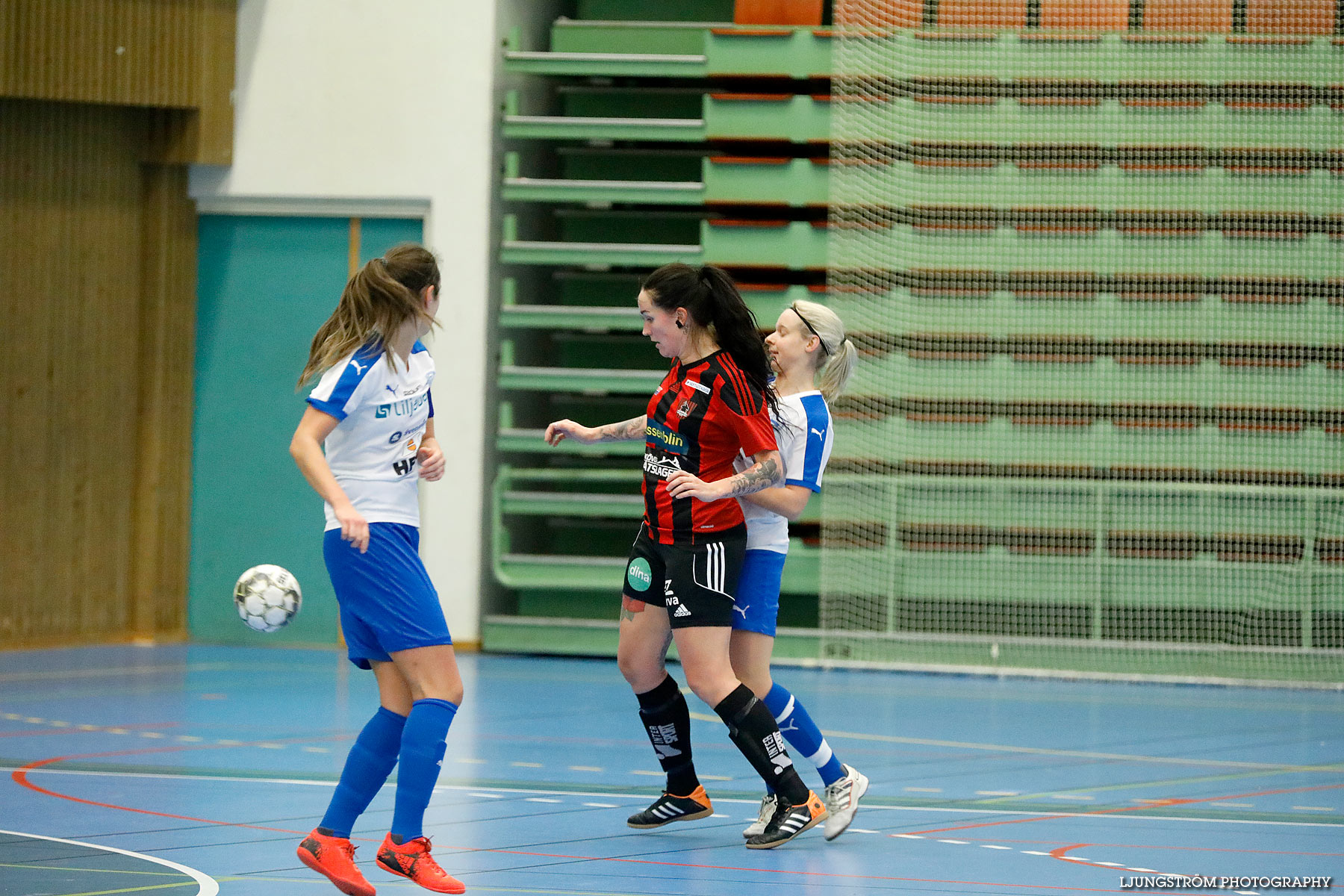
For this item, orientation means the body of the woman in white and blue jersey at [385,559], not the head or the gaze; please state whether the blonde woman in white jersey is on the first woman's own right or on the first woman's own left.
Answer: on the first woman's own left

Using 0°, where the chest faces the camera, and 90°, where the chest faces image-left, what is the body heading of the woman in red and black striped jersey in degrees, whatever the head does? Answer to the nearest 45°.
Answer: approximately 45°

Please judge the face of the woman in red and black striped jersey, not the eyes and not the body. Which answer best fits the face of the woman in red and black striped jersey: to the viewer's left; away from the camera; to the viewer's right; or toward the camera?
to the viewer's left

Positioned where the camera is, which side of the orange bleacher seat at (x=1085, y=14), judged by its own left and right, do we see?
front

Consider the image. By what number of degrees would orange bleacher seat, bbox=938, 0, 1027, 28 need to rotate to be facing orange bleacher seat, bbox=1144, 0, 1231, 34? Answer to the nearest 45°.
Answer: approximately 90° to its left

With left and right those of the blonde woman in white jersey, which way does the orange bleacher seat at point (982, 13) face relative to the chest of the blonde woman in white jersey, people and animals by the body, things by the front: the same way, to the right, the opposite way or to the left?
to the left

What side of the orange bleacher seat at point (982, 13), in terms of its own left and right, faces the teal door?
right

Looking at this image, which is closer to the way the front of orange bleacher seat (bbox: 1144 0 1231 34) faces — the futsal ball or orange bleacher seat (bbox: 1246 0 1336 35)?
the futsal ball

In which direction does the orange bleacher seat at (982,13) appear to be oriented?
toward the camera

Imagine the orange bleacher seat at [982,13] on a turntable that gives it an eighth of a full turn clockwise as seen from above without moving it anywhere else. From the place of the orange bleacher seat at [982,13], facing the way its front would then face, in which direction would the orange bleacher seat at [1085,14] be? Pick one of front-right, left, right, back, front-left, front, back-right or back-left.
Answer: back-left

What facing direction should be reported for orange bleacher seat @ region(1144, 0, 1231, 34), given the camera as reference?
facing the viewer

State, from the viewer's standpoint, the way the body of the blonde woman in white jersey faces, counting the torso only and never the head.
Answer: to the viewer's left

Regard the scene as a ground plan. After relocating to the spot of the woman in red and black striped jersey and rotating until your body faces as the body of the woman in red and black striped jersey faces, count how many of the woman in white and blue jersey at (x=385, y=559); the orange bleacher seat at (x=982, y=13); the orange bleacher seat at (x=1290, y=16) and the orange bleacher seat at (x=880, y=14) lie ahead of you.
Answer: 1

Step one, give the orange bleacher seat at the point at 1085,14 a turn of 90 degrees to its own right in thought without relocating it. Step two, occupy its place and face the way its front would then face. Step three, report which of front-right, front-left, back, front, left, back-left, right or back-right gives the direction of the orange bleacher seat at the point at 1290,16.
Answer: back
